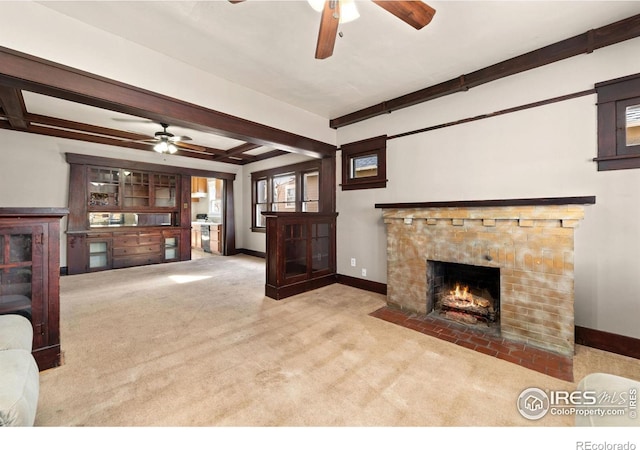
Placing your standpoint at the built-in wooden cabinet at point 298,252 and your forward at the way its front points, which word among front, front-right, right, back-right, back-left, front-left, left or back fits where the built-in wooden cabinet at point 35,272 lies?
right

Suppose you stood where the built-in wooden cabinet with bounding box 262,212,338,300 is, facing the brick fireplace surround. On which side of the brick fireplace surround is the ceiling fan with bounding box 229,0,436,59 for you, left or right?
right

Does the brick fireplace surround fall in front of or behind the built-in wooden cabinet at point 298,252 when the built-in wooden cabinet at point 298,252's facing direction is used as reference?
in front

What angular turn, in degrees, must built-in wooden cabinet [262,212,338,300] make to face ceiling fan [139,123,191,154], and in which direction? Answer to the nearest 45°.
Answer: approximately 135° to its right

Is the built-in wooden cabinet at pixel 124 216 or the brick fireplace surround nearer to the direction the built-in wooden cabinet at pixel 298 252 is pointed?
the brick fireplace surround

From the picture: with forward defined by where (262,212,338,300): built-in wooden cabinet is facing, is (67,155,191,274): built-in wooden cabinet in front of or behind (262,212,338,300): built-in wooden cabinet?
behind

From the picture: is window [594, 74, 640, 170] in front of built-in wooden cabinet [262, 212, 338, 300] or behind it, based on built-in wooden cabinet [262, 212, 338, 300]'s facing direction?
in front

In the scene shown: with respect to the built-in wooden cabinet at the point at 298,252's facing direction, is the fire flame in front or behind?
in front

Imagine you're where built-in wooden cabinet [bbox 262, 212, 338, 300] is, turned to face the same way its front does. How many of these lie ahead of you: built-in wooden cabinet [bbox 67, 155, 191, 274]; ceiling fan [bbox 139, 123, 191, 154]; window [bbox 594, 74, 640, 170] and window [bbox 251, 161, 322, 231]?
1

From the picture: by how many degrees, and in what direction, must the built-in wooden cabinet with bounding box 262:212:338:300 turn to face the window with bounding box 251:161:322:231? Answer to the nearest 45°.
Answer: approximately 135° to its left

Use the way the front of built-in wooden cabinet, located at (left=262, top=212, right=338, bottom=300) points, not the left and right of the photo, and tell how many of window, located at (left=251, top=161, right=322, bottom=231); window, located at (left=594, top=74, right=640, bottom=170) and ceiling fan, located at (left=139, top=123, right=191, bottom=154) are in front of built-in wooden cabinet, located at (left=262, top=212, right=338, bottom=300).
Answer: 1

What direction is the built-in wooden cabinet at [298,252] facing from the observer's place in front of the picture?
facing the viewer and to the right of the viewer
